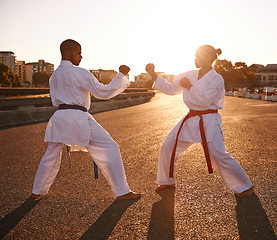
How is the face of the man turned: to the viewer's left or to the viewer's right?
to the viewer's right

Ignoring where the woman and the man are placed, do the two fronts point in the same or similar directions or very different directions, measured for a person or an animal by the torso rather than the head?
very different directions

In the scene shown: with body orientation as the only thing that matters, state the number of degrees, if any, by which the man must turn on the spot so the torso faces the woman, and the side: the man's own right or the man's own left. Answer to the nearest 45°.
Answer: approximately 45° to the man's own right

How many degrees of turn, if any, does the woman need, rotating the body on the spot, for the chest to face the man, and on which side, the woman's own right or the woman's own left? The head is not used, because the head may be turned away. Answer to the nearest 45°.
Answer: approximately 45° to the woman's own right

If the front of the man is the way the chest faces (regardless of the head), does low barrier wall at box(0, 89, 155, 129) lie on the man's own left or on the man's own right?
on the man's own left

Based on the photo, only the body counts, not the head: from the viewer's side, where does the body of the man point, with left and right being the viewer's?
facing away from the viewer and to the right of the viewer

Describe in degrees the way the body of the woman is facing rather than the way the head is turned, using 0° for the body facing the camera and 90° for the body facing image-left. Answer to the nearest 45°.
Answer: approximately 45°

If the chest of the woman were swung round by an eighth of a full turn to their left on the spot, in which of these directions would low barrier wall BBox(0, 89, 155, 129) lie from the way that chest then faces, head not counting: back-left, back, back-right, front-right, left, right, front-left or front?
back-right

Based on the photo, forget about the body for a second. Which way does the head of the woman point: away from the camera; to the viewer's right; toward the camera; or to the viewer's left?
to the viewer's left
